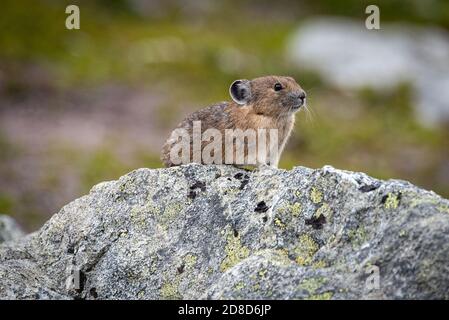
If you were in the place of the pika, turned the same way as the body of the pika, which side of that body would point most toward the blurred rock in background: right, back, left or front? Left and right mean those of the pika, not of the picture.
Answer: left

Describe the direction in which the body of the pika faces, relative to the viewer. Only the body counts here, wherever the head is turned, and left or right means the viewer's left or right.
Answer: facing to the right of the viewer

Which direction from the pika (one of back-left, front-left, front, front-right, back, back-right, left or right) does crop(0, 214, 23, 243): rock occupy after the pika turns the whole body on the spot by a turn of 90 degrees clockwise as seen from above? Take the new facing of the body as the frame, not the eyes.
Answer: right
